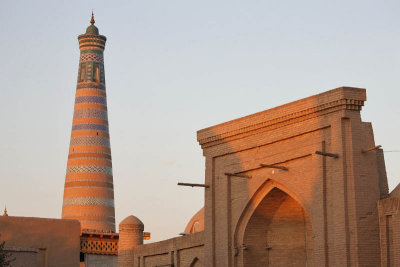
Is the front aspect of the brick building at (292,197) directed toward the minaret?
no
